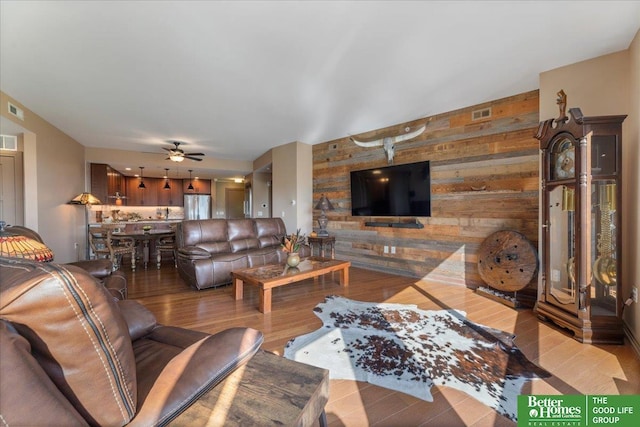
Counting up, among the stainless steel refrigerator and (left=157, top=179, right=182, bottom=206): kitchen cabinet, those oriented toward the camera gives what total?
2

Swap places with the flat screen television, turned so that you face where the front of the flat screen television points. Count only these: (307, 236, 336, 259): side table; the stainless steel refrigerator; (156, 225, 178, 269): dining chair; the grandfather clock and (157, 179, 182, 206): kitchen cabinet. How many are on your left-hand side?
1

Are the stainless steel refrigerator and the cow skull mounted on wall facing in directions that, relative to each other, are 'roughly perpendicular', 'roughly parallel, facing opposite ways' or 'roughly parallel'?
roughly perpendicular

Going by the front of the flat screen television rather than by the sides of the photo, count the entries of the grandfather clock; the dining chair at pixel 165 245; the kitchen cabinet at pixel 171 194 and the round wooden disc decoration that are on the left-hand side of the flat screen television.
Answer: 2

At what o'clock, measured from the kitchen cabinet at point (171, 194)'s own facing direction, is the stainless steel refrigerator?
The stainless steel refrigerator is roughly at 9 o'clock from the kitchen cabinet.

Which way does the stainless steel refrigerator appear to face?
toward the camera

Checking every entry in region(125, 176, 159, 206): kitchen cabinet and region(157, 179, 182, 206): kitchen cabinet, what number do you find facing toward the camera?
2

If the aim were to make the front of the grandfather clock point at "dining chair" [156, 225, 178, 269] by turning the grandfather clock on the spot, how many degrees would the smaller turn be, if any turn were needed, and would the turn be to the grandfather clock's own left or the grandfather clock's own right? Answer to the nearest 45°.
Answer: approximately 45° to the grandfather clock's own right

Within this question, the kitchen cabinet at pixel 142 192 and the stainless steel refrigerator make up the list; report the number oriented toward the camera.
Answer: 2

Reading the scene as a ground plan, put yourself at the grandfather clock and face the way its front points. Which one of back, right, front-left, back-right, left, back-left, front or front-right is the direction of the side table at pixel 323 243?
front-right

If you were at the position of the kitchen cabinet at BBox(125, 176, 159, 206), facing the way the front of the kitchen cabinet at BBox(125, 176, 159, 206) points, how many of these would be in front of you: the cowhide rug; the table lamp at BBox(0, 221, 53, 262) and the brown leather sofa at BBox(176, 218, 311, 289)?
3

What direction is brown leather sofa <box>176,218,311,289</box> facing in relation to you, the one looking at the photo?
facing the viewer and to the right of the viewer

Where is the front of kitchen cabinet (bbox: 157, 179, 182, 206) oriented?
toward the camera

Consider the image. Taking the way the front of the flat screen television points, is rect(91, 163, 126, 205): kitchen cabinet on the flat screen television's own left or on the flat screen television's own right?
on the flat screen television's own right

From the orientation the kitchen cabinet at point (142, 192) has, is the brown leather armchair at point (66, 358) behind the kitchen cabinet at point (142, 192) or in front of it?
in front

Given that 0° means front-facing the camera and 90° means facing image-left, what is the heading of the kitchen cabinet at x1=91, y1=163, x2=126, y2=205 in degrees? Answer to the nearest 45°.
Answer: approximately 315°

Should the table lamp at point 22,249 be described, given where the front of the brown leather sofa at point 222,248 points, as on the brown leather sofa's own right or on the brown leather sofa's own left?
on the brown leather sofa's own right

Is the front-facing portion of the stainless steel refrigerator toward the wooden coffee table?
yes

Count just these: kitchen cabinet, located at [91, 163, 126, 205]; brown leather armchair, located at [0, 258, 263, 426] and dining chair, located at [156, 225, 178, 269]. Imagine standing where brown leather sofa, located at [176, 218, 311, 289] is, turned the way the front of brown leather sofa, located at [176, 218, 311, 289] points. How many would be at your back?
2
